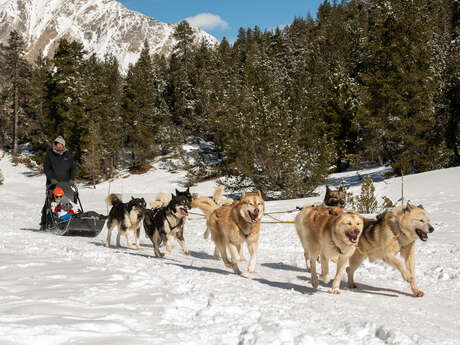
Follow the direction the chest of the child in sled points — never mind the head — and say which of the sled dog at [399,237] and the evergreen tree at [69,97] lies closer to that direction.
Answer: the sled dog

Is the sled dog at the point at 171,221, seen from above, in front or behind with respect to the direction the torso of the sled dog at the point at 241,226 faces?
behind

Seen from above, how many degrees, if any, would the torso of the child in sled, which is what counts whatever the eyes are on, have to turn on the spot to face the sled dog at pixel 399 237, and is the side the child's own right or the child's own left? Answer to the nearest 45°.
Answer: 0° — they already face it

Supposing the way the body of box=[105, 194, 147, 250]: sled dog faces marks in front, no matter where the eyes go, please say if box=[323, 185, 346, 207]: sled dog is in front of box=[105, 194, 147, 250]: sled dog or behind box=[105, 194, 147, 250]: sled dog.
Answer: in front

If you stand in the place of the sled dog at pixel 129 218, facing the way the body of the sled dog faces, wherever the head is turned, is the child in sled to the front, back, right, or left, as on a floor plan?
back

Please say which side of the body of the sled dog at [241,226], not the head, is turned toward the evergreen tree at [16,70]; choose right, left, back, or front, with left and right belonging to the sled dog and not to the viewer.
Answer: back

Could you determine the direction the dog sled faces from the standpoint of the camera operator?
facing the viewer and to the right of the viewer

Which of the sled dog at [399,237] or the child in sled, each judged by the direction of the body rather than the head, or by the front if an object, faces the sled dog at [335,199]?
the child in sled

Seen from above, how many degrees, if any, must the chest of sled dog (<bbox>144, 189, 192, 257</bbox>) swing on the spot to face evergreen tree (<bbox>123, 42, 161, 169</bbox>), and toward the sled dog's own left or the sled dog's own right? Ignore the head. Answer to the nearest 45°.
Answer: approximately 135° to the sled dog's own left

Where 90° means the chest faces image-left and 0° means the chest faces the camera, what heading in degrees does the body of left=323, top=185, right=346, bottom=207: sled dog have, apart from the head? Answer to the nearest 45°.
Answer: approximately 315°

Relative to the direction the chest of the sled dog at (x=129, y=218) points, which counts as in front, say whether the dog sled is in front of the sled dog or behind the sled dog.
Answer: behind

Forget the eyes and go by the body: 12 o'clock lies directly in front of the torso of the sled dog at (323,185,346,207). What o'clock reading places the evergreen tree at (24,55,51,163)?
The evergreen tree is roughly at 6 o'clock from the sled dog.
